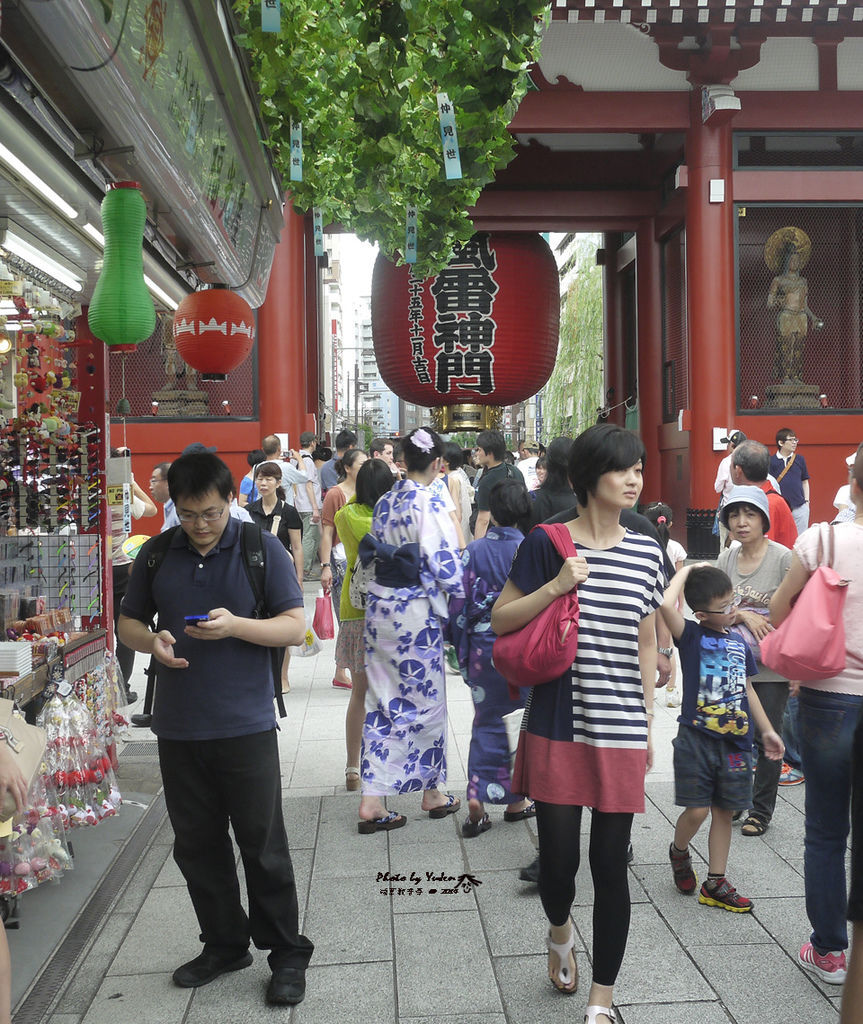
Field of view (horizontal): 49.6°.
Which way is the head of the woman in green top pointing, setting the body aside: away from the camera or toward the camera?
away from the camera

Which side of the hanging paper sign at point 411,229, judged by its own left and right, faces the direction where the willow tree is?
back

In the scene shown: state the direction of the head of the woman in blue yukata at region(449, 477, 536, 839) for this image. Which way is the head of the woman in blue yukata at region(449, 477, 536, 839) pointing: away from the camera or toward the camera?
away from the camera

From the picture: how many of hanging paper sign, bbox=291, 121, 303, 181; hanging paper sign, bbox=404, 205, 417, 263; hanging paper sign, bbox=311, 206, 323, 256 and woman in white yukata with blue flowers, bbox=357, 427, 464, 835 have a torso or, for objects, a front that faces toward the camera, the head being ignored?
3

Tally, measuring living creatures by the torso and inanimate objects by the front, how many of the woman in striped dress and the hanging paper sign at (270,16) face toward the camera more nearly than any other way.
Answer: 2

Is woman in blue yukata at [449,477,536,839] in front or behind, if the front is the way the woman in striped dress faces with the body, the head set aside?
behind

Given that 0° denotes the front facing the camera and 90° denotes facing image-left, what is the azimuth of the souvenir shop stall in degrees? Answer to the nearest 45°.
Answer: approximately 315°
